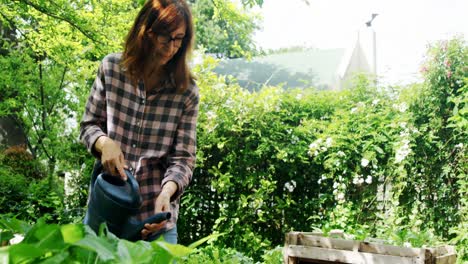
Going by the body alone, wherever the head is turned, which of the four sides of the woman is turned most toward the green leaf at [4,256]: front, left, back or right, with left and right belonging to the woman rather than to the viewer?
front

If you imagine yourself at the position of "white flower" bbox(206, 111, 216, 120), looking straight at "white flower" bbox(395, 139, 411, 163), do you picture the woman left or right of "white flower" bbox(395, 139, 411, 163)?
right

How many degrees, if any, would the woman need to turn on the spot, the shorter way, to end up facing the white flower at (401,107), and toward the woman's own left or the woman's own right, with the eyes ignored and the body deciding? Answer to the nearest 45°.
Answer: approximately 135° to the woman's own left

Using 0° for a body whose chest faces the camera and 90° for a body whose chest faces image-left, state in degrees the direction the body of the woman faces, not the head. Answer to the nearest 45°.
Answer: approximately 0°

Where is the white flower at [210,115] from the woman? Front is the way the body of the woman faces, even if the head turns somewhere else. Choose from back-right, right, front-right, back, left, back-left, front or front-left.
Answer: back

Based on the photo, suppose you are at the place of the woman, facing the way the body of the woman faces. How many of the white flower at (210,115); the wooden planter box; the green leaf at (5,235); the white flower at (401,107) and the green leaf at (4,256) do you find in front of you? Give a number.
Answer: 2

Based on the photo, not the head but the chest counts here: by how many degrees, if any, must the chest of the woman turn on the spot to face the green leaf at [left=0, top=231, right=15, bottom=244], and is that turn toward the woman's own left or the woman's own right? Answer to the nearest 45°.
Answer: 0° — they already face it

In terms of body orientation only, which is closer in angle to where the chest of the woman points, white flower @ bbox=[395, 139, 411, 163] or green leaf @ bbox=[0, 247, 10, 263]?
the green leaf

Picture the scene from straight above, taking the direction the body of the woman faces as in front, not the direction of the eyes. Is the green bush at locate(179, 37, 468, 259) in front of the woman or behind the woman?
behind

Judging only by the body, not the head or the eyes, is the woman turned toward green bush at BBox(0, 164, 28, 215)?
no

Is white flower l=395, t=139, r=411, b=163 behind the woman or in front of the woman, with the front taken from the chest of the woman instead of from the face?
behind
